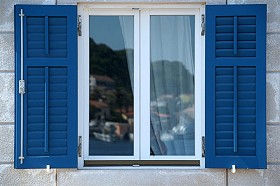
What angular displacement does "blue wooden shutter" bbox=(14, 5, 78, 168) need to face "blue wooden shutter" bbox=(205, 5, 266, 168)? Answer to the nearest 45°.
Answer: approximately 90° to its left

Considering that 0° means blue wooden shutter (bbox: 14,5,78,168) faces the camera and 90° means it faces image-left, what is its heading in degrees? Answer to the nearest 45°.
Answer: approximately 0°

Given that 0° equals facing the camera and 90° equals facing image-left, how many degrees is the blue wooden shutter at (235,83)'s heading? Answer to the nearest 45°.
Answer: approximately 0°

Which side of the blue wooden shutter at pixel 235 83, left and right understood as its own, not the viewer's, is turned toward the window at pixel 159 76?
right

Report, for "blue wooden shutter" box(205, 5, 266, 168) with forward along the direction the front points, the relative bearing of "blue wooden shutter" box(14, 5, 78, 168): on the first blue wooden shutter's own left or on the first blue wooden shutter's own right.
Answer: on the first blue wooden shutter's own right

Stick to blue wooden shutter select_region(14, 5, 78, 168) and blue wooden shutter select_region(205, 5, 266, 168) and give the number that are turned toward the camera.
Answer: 2

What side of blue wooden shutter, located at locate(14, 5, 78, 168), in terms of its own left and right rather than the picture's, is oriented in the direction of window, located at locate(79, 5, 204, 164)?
left
